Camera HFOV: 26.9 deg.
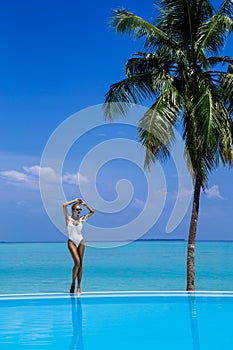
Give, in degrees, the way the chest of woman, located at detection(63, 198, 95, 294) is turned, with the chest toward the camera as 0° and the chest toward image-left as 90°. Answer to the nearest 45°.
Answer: approximately 0°
